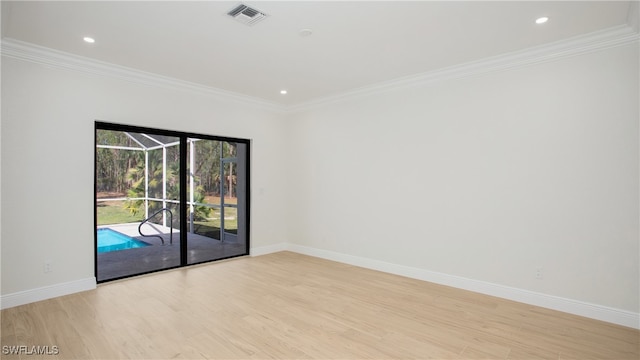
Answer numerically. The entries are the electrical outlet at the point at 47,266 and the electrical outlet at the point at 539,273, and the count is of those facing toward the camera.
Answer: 2

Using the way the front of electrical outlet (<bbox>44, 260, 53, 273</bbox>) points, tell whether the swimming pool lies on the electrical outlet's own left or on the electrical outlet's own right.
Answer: on the electrical outlet's own left

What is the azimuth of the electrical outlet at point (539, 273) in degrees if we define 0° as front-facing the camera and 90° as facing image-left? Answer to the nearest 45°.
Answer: approximately 0°

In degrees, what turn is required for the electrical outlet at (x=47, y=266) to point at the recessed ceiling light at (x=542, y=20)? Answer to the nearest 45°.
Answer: approximately 45° to its left

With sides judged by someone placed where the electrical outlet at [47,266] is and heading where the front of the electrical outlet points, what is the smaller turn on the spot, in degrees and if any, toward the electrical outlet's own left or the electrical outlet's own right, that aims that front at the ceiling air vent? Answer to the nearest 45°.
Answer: approximately 45° to the electrical outlet's own left

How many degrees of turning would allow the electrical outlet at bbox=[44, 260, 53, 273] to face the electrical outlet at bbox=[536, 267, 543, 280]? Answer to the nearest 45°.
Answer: approximately 45° to its left

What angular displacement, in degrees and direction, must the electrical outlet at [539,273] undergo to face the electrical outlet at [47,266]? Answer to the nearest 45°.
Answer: approximately 45° to its right

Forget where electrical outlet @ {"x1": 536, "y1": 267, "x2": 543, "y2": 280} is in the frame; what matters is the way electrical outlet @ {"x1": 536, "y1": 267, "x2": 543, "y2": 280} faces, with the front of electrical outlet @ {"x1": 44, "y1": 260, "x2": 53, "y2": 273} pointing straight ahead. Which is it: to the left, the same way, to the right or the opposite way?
to the right

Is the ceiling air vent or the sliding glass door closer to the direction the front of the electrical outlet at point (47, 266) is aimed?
the ceiling air vent

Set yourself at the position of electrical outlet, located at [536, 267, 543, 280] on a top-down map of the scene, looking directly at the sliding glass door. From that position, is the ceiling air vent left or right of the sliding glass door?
left
